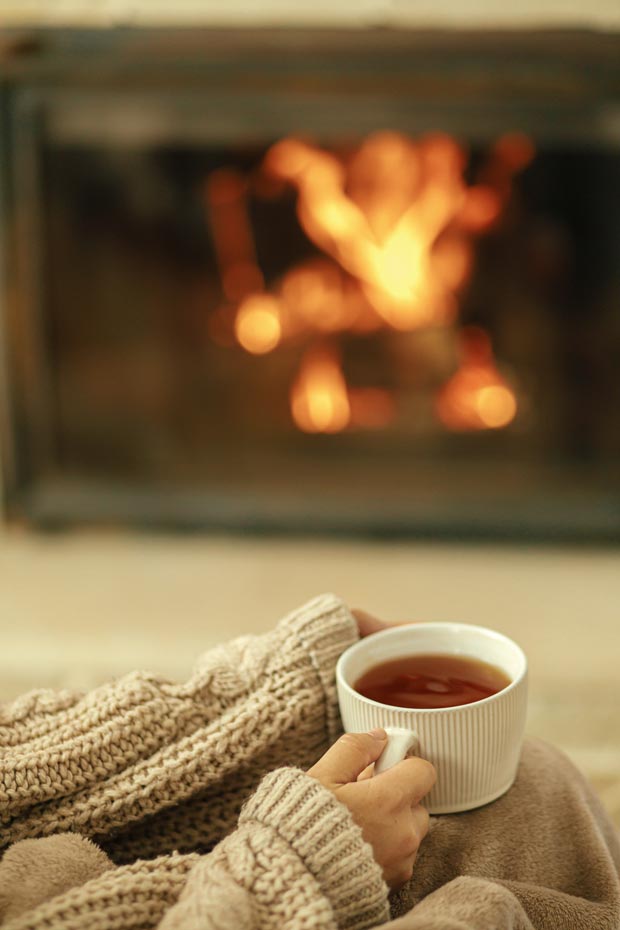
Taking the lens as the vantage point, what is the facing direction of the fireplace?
facing the viewer

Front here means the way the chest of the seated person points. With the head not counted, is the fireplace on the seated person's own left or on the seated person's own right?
on the seated person's own left

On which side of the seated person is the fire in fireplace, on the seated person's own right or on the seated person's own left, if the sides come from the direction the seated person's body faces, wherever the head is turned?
on the seated person's own left

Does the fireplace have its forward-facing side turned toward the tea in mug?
yes

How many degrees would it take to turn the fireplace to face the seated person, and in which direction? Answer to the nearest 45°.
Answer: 0° — it already faces them

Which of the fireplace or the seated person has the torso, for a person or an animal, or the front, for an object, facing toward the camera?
the fireplace
